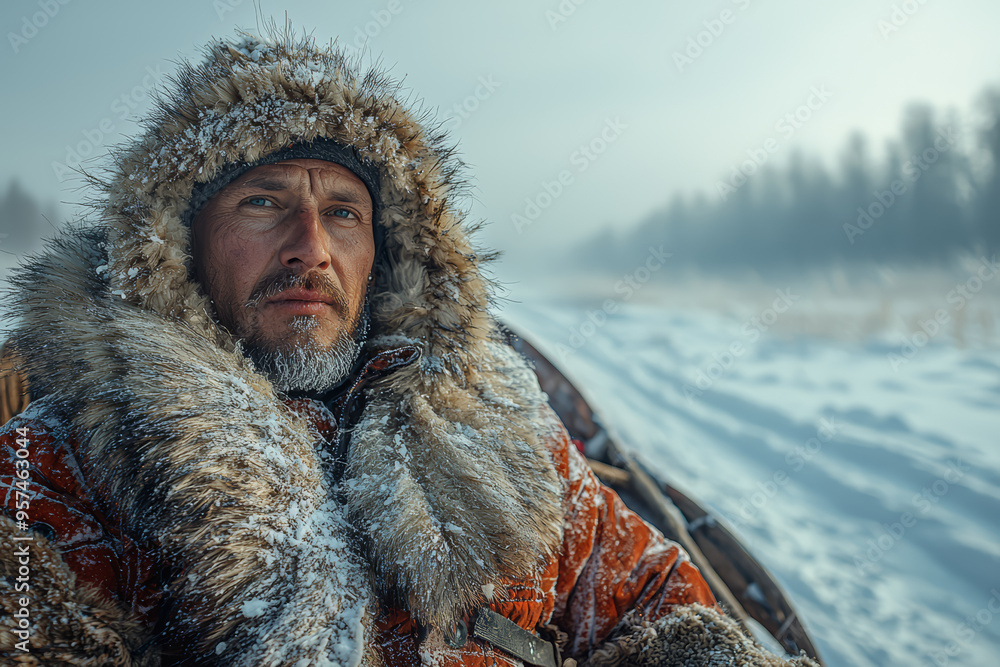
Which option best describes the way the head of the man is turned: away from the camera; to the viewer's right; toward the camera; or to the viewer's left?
toward the camera

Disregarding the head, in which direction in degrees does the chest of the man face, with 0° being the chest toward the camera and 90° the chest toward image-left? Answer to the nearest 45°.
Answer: approximately 0°
